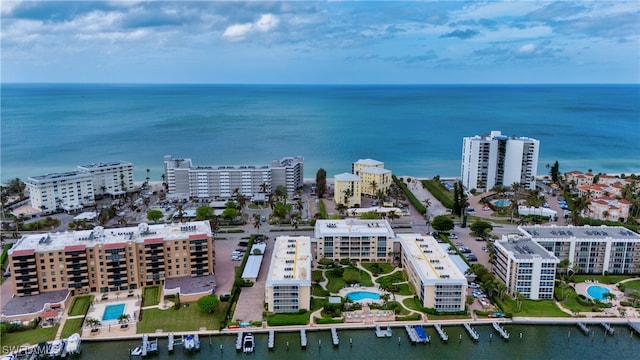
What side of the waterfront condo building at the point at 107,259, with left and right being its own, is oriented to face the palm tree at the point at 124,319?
front

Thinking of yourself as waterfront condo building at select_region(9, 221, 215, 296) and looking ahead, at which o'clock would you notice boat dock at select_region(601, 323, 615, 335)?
The boat dock is roughly at 10 o'clock from the waterfront condo building.

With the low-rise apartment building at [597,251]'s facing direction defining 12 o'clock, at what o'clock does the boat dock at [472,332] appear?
The boat dock is roughly at 1 o'clock from the low-rise apartment building.

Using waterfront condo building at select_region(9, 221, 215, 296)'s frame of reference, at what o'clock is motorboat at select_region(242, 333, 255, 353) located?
The motorboat is roughly at 11 o'clock from the waterfront condo building.

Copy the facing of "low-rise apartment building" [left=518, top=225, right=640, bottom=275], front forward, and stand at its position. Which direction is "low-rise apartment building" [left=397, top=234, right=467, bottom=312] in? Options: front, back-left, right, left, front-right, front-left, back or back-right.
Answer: front-right

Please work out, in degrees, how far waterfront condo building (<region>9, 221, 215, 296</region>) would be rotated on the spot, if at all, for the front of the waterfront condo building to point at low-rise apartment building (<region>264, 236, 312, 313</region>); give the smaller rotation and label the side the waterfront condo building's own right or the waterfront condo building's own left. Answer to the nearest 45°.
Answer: approximately 45° to the waterfront condo building's own left

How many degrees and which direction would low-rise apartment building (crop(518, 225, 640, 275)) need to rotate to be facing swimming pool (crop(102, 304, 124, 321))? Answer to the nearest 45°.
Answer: approximately 45° to its right

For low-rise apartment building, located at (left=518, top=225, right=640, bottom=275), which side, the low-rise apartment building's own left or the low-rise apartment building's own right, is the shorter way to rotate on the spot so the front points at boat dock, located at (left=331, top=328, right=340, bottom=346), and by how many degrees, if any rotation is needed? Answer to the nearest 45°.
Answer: approximately 45° to the low-rise apartment building's own right

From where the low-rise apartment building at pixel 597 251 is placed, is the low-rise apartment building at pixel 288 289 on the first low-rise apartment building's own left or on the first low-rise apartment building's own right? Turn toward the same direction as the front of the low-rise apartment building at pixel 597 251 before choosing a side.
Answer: on the first low-rise apartment building's own right

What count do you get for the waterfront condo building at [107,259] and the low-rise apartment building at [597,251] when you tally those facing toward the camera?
2

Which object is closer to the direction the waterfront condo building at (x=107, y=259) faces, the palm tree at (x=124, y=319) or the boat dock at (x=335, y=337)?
the palm tree

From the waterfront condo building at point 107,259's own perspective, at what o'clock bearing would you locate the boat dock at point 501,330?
The boat dock is roughly at 10 o'clock from the waterfront condo building.

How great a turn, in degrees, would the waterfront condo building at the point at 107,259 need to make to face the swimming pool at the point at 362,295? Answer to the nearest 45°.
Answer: approximately 45° to its left

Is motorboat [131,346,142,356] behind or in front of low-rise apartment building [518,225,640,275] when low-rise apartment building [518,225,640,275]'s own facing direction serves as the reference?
in front

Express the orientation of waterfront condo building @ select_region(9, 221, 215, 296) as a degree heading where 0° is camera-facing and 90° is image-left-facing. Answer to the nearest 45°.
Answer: approximately 0°

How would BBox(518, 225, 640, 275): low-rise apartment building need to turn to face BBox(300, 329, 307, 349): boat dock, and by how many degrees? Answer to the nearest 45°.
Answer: approximately 45° to its right

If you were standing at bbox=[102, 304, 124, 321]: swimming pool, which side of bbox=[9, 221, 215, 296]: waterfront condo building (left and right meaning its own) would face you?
front
